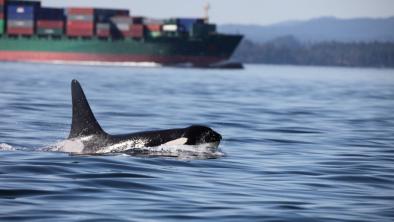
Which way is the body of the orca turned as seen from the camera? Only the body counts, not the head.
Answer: to the viewer's right
